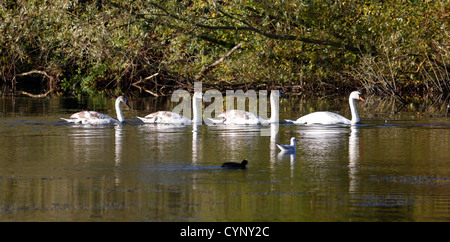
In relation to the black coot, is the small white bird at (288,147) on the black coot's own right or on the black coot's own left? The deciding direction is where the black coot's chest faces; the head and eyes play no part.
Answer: on the black coot's own left

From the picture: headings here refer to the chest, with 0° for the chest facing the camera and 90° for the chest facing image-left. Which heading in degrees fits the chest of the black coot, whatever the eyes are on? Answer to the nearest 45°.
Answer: approximately 270°
